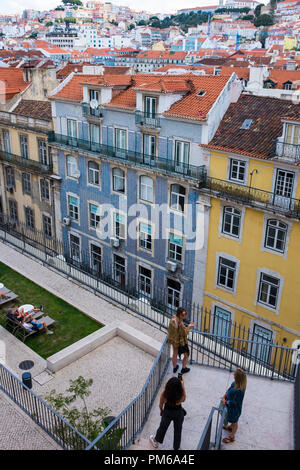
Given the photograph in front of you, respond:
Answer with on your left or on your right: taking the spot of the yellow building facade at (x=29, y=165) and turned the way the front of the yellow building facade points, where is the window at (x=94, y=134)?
on your left

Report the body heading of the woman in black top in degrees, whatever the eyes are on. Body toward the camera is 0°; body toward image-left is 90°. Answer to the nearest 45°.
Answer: approximately 180°

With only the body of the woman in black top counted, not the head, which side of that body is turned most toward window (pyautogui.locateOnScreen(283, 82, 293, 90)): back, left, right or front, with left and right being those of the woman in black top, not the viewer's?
front

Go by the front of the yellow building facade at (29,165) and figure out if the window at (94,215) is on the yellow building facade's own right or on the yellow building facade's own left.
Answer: on the yellow building facade's own left

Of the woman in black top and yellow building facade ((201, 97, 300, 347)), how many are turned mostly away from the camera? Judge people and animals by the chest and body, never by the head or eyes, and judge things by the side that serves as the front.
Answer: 1

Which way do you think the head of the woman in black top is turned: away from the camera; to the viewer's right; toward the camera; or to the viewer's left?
away from the camera

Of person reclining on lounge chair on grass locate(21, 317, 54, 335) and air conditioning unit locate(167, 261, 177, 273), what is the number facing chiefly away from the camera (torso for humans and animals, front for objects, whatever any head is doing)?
0

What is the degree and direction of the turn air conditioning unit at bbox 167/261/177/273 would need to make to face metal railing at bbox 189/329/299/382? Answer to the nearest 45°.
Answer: approximately 45° to its left

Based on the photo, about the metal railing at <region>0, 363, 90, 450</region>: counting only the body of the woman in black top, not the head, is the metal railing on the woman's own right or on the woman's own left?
on the woman's own left

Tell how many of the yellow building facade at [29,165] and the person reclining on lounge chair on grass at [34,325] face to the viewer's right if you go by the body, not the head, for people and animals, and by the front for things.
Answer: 1

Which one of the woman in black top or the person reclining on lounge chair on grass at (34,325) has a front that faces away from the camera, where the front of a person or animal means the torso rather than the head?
the woman in black top

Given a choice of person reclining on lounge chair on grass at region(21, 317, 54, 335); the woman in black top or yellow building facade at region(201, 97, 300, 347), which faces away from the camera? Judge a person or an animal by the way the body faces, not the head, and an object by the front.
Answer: the woman in black top

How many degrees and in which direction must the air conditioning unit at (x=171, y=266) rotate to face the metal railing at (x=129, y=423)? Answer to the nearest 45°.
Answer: approximately 45° to its left

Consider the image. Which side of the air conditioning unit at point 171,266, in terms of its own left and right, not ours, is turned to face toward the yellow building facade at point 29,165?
right

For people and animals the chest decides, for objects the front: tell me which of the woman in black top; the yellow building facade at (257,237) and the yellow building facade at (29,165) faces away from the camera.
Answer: the woman in black top

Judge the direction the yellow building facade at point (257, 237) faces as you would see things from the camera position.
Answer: facing the viewer and to the left of the viewer
